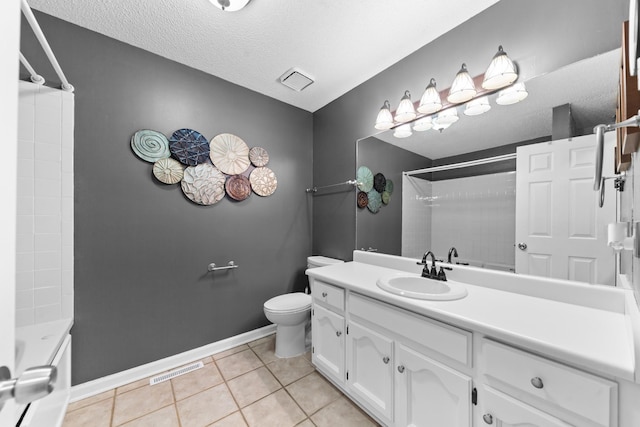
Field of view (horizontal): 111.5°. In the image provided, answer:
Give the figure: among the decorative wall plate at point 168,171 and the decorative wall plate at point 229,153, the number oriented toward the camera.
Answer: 2

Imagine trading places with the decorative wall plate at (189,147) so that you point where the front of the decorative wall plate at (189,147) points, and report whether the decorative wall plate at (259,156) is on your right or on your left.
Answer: on your left

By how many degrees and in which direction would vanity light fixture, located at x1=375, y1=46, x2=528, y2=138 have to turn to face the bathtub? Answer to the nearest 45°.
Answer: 0° — it already faces it

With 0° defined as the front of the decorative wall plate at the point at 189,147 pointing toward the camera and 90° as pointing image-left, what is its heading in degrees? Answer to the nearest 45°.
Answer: approximately 0°
